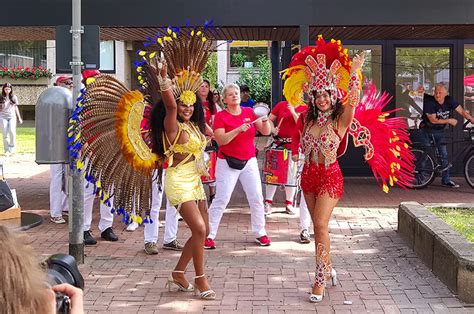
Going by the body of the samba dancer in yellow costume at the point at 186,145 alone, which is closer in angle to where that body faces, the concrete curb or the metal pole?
the concrete curb

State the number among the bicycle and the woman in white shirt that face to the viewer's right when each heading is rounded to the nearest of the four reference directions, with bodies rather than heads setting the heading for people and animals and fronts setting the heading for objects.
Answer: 1

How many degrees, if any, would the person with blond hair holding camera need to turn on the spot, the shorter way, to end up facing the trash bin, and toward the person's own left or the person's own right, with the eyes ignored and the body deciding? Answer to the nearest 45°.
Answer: approximately 45° to the person's own left

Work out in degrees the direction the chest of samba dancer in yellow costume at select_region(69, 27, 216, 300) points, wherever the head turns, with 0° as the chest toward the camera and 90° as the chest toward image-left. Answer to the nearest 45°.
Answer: approximately 315°

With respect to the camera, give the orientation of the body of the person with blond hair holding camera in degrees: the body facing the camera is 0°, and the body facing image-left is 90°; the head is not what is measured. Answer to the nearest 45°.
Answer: approximately 225°

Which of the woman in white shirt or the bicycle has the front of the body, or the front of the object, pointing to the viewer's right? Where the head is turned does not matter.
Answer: the bicycle

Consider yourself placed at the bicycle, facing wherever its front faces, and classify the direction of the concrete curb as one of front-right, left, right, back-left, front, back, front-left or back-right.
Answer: right

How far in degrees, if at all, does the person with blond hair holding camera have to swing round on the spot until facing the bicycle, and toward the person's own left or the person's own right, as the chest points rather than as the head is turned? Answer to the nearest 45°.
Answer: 0° — they already face it

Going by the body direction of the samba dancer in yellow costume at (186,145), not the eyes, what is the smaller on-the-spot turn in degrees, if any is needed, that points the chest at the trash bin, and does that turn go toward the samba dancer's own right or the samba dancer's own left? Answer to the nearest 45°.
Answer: approximately 180°
